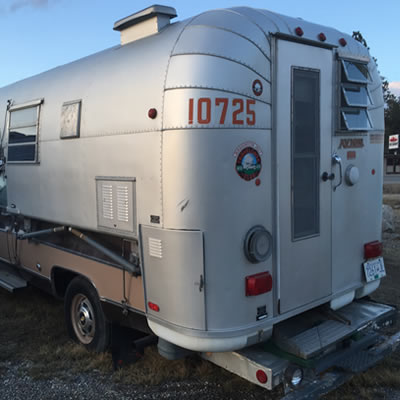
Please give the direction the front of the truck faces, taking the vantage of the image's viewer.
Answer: facing away from the viewer and to the left of the viewer
